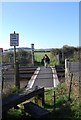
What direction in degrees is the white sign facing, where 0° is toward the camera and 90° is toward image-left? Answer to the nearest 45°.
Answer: approximately 0°
